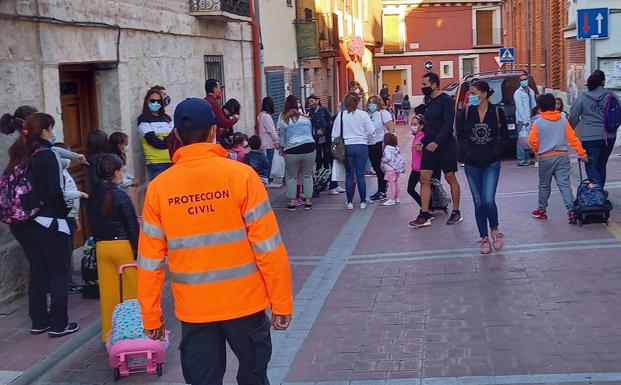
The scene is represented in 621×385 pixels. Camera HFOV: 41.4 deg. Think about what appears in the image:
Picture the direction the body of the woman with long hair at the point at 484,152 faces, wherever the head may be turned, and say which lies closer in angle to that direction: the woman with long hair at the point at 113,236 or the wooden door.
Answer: the woman with long hair

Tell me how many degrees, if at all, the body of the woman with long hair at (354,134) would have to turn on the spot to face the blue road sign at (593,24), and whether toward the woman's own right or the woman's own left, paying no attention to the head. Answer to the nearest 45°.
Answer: approximately 45° to the woman's own right

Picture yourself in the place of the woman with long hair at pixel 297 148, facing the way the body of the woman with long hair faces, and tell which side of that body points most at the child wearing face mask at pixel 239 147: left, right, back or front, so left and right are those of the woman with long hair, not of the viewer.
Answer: left

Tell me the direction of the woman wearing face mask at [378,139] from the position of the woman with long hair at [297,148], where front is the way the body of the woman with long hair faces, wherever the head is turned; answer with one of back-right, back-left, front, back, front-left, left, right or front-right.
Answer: front-right

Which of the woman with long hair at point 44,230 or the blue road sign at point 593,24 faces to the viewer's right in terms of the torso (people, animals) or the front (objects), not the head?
the woman with long hair

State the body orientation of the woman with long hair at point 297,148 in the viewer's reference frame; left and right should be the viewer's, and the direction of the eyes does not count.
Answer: facing away from the viewer

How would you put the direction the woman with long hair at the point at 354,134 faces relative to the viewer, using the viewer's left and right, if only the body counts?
facing away from the viewer

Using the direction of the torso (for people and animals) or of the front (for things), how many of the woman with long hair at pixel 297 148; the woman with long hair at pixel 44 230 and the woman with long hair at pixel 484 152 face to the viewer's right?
1

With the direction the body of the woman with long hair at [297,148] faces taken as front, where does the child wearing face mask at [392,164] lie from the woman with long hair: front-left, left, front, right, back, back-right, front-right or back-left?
right

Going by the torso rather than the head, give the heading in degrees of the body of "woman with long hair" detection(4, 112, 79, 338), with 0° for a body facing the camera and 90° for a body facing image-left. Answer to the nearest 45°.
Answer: approximately 270°

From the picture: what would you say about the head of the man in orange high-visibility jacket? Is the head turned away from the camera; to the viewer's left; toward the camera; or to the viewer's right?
away from the camera

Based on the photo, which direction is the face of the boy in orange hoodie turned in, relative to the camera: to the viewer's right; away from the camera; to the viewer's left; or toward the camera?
away from the camera

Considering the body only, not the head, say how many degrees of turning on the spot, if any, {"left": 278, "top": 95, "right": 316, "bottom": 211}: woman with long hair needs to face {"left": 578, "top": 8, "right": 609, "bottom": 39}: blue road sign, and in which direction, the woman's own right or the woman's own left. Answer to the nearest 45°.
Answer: approximately 90° to the woman's own right
